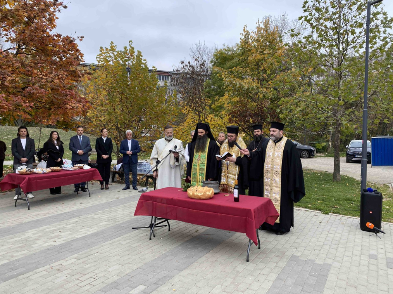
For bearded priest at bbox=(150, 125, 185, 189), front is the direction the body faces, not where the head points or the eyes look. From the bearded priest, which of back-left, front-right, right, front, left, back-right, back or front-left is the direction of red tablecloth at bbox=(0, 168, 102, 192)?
right

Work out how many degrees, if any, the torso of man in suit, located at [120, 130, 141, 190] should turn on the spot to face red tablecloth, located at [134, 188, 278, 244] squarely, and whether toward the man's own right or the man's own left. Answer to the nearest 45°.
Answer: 0° — they already face it

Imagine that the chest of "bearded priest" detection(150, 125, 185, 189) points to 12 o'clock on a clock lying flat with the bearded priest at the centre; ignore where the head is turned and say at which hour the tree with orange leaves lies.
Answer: The tree with orange leaves is roughly at 4 o'clock from the bearded priest.

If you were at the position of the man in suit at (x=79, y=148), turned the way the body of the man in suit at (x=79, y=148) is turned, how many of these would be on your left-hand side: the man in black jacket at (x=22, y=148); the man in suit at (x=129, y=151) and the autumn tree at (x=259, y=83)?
2

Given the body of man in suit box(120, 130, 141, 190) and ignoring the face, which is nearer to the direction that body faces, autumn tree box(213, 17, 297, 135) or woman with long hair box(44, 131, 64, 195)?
the woman with long hair

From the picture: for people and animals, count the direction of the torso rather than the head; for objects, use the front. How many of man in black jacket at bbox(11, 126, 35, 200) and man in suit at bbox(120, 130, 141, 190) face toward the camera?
2

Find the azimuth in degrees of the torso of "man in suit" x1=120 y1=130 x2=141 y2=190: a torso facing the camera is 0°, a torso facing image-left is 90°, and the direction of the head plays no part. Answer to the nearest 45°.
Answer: approximately 0°

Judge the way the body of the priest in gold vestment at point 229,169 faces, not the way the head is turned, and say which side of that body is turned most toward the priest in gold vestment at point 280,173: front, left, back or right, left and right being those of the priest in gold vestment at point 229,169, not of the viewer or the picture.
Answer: left

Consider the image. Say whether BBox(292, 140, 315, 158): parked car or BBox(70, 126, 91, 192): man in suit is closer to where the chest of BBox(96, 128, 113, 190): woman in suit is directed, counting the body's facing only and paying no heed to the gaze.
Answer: the man in suit

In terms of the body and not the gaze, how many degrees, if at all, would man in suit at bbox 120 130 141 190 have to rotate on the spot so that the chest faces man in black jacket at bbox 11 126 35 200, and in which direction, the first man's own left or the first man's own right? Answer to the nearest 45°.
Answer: approximately 90° to the first man's own right
